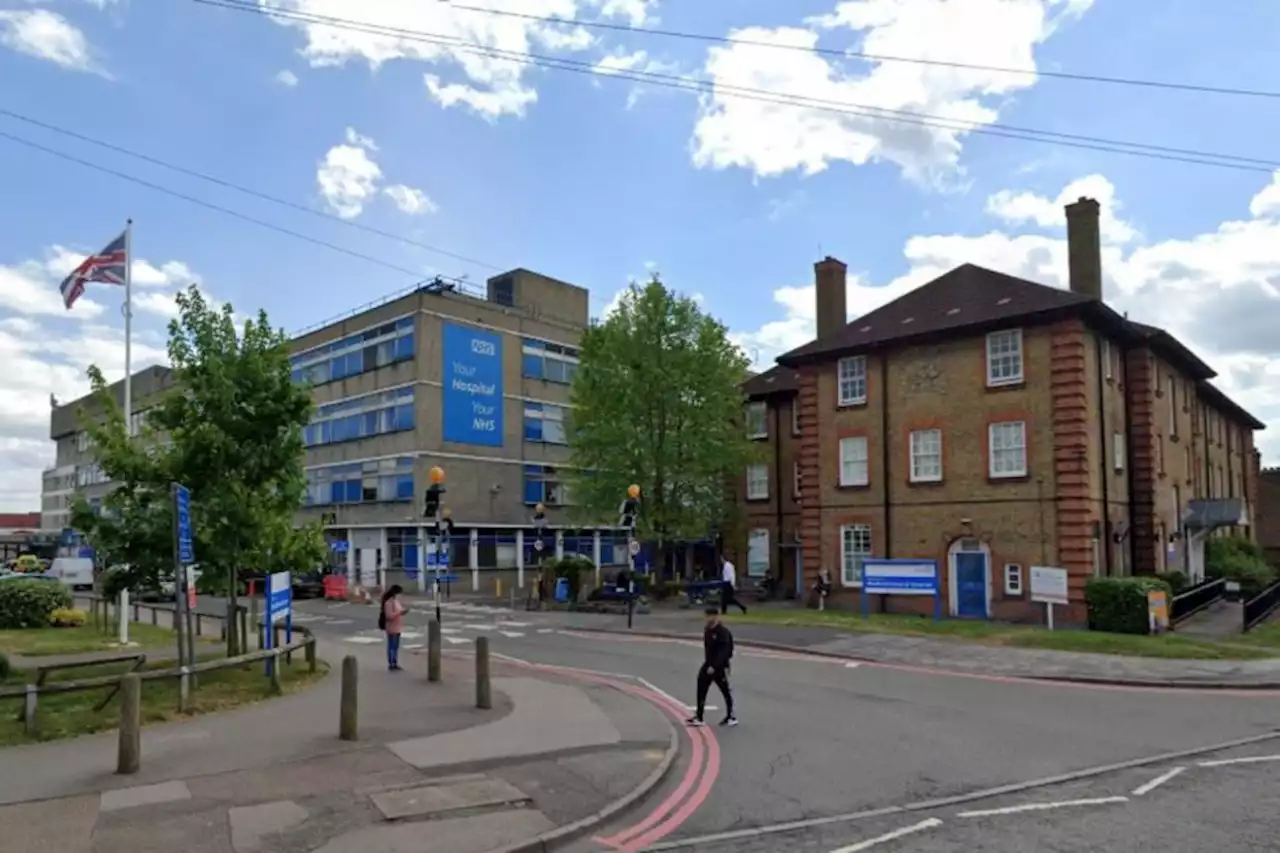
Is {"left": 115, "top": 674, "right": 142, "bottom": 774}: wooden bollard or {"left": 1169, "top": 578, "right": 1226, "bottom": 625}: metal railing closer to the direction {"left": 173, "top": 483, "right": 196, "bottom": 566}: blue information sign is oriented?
the wooden bollard

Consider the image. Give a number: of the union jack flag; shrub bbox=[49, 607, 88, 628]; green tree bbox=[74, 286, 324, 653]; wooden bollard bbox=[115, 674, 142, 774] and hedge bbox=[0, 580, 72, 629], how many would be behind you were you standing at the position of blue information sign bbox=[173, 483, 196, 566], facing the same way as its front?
4

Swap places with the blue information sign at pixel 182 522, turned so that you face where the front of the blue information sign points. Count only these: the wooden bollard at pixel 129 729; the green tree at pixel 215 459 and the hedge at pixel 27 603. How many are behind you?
2

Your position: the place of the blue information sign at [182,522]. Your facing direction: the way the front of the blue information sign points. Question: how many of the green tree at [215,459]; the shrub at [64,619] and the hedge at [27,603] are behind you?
3

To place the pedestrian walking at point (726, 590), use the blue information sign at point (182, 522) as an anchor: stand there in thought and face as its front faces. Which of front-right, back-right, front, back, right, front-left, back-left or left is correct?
front-left

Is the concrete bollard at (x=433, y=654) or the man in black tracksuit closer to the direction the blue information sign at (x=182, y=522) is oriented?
the man in black tracksuit

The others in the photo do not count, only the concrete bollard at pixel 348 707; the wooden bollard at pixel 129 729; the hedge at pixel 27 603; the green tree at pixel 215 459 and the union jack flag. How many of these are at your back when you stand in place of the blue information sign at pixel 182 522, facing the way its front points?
3

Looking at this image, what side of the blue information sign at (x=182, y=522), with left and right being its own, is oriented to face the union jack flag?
back

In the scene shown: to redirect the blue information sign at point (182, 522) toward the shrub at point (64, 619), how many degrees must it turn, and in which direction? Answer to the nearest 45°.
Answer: approximately 180°
